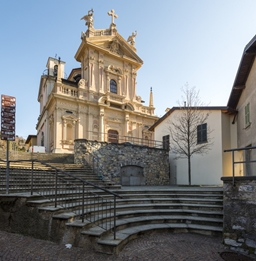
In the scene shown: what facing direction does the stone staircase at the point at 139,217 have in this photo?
toward the camera

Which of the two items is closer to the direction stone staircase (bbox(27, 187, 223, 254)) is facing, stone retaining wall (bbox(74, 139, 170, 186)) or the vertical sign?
the vertical sign

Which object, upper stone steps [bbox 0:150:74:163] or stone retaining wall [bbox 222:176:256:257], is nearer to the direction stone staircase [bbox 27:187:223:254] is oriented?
the stone retaining wall

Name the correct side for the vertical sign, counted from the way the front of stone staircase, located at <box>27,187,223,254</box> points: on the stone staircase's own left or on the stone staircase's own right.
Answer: on the stone staircase's own right

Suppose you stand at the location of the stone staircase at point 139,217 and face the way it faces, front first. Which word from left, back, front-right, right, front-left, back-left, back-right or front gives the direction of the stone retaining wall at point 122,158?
back

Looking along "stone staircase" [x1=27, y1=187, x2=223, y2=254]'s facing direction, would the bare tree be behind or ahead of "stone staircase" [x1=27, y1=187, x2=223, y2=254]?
behind
